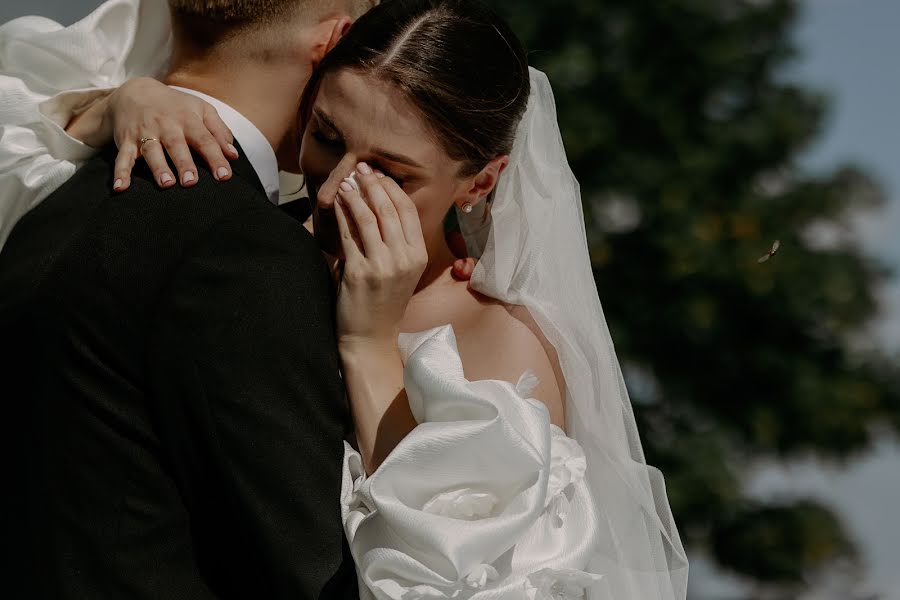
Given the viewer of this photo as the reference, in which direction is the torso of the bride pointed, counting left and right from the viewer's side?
facing the viewer and to the left of the viewer

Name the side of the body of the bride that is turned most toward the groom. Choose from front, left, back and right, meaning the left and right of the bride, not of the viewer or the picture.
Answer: front

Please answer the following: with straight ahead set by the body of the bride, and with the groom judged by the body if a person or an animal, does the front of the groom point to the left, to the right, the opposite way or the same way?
the opposite way

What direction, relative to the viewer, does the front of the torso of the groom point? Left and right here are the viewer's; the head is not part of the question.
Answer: facing away from the viewer and to the right of the viewer

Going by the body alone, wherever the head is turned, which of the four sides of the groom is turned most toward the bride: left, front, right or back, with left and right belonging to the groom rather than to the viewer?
front

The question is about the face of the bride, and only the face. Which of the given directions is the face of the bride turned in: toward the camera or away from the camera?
toward the camera
